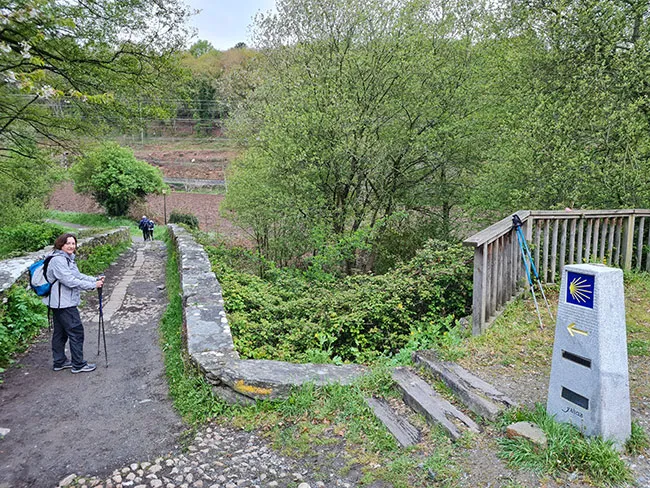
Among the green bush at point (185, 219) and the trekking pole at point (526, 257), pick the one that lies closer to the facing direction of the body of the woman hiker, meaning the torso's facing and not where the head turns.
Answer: the trekking pole
